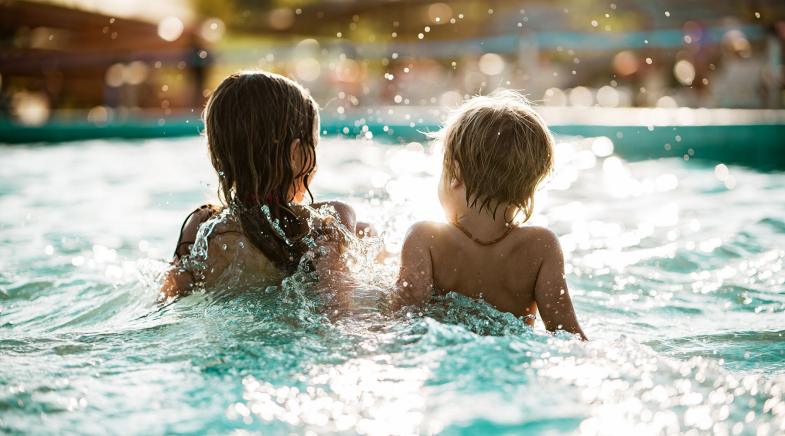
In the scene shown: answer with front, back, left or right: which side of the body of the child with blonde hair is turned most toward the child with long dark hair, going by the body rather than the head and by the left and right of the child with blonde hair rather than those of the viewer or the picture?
left

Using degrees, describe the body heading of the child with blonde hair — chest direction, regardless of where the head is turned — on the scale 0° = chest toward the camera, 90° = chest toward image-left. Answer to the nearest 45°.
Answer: approximately 180°

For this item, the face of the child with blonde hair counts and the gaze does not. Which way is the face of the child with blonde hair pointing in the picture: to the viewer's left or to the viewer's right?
to the viewer's left

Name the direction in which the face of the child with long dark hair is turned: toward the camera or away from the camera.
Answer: away from the camera
